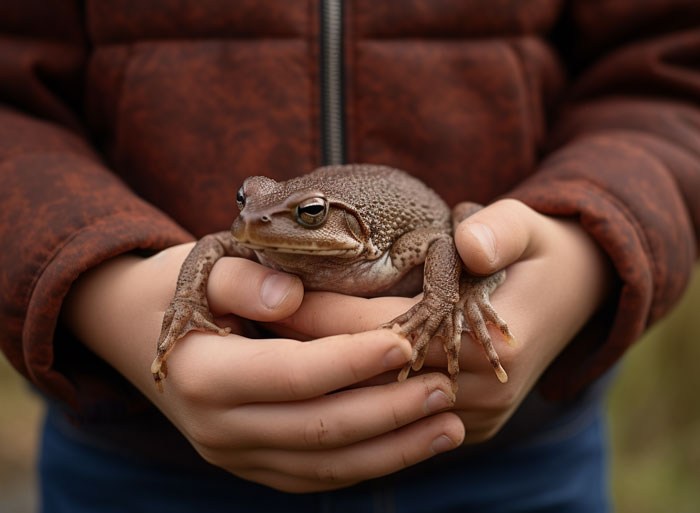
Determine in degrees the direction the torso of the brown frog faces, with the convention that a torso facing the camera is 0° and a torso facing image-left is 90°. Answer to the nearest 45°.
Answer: approximately 45°
